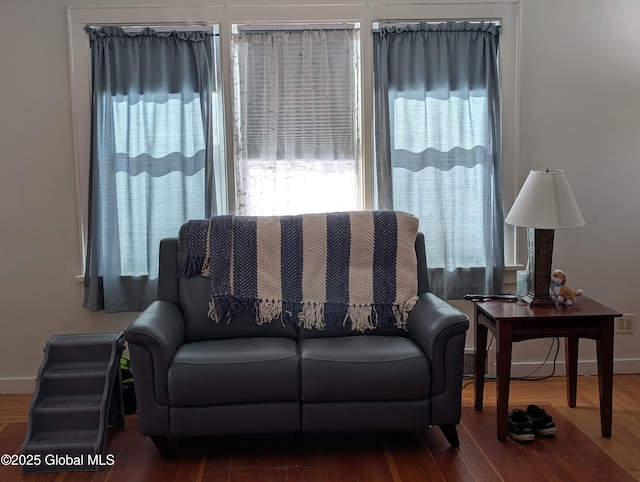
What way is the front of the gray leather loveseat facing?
toward the camera

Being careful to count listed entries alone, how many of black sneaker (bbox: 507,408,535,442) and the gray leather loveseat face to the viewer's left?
0

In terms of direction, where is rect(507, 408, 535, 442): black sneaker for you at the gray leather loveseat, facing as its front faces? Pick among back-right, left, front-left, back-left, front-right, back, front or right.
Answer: left

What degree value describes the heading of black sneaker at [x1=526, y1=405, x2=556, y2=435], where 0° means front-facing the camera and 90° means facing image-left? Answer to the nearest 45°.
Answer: approximately 315°

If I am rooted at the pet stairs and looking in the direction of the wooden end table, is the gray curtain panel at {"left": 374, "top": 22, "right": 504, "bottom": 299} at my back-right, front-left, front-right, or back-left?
front-left

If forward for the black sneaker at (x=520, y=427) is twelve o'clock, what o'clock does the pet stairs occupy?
The pet stairs is roughly at 4 o'clock from the black sneaker.

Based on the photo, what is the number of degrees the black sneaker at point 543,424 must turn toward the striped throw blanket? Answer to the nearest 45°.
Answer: approximately 135° to its right

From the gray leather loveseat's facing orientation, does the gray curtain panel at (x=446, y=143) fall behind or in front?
behind

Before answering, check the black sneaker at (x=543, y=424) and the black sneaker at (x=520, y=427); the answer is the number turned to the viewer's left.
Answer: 0

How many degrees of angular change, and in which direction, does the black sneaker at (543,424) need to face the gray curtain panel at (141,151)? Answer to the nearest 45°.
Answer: approximately 135° to its right
